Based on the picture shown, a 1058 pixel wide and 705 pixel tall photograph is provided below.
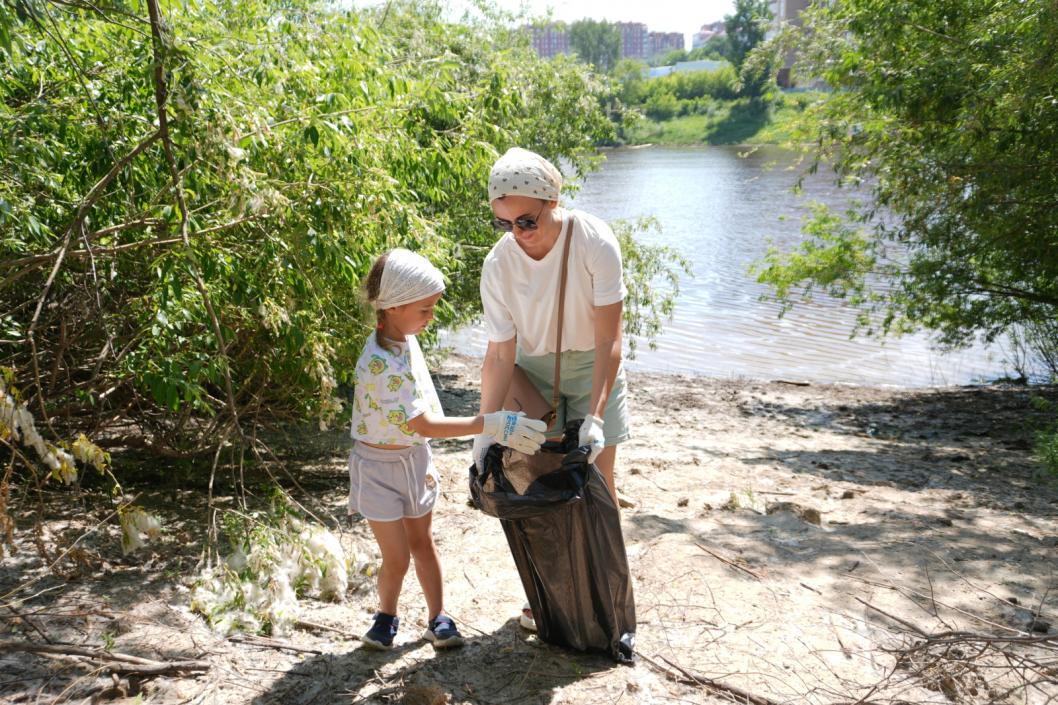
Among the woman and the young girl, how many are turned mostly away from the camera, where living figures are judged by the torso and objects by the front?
0

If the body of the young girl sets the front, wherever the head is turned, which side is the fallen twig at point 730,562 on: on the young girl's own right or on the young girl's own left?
on the young girl's own left

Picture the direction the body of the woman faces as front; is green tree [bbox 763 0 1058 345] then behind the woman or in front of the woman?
behind

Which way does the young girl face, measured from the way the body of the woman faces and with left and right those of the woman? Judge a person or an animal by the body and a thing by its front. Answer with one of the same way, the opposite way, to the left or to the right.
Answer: to the left

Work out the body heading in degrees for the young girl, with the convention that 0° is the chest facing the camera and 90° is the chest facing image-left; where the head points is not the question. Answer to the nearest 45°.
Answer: approximately 315°

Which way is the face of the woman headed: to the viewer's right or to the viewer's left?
to the viewer's left

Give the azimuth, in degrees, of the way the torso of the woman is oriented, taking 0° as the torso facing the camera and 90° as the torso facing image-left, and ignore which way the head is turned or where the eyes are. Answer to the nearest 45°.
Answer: approximately 45°
